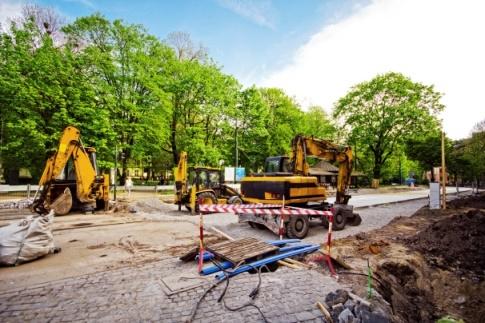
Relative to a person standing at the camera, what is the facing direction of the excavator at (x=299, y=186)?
facing away from the viewer and to the right of the viewer

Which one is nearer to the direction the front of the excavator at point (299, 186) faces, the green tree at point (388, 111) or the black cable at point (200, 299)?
the green tree

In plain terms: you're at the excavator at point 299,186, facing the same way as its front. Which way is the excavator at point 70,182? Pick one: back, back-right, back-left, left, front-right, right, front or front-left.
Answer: back-left

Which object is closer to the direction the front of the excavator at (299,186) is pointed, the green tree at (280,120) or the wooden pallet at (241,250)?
the green tree

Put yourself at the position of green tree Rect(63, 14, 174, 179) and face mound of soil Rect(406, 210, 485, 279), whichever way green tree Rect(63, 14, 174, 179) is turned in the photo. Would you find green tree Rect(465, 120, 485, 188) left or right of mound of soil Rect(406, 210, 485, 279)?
left

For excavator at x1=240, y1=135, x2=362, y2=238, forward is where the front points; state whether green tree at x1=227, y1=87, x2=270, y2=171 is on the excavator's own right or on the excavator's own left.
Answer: on the excavator's own left

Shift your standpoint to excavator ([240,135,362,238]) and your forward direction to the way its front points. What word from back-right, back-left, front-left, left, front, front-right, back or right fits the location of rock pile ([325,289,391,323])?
back-right

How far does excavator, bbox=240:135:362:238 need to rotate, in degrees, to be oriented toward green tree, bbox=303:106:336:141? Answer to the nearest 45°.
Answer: approximately 45° to its left

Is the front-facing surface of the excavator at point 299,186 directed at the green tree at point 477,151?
yes

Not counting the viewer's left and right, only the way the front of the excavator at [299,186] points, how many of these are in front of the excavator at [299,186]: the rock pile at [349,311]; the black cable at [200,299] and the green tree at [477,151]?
1

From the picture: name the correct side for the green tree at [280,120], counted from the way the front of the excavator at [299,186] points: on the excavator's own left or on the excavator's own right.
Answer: on the excavator's own left
